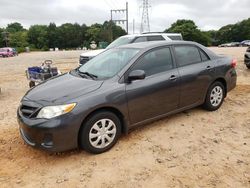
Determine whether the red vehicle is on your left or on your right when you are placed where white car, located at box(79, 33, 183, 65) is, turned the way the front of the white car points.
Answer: on your right

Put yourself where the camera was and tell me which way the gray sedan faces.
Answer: facing the viewer and to the left of the viewer

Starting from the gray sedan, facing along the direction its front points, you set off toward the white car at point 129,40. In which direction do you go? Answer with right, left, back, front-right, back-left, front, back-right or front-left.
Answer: back-right

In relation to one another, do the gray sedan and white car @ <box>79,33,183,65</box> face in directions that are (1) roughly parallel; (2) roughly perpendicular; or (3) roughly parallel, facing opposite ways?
roughly parallel

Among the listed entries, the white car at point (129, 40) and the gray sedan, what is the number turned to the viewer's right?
0

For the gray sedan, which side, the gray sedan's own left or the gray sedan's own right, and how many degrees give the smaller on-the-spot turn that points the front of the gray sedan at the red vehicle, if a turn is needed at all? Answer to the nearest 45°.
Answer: approximately 90° to the gray sedan's own right

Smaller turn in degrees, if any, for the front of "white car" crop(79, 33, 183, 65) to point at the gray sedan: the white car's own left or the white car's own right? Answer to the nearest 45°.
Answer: approximately 45° to the white car's own left
